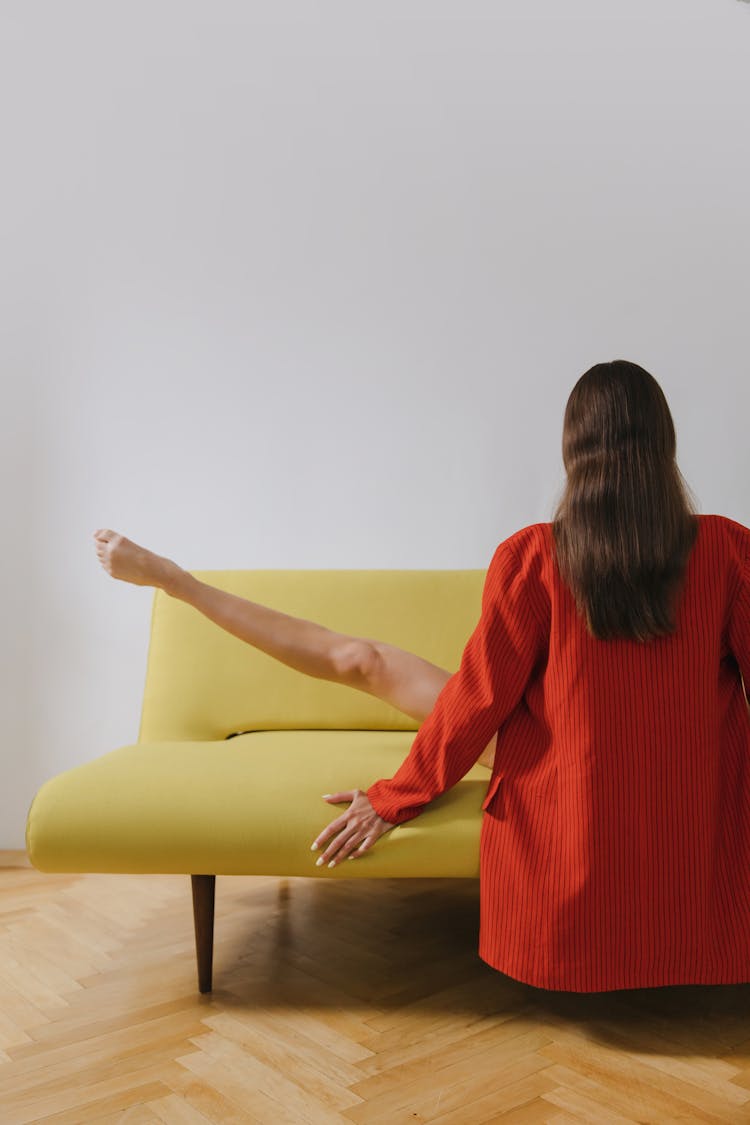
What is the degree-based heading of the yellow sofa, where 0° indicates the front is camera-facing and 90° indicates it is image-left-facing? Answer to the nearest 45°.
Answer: approximately 0°

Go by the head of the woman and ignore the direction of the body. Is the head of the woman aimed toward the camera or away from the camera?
away from the camera

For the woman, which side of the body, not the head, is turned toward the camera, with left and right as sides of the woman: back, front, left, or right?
back
